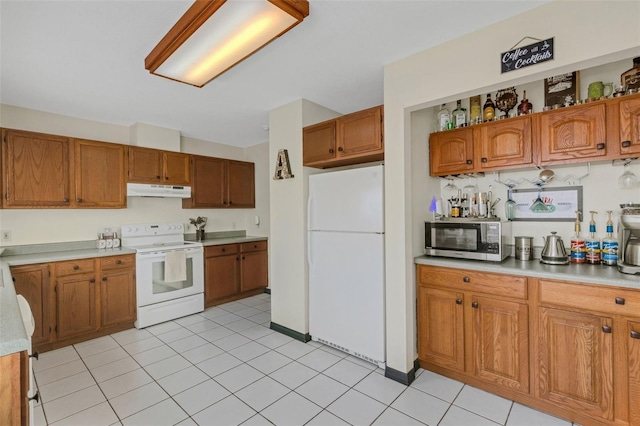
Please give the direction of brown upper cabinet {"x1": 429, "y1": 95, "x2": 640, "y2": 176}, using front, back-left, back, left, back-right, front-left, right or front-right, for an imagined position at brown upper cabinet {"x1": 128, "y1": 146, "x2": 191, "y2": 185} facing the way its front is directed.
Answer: front

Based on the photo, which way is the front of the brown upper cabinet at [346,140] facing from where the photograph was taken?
facing the viewer and to the left of the viewer

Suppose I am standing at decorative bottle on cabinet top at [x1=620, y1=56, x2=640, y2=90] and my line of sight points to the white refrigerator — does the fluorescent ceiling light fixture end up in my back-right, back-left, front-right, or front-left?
front-left

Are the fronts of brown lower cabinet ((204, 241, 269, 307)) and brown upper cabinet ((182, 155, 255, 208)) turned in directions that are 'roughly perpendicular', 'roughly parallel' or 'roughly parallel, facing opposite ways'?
roughly parallel

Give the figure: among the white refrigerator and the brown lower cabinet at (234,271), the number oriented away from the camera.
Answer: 0

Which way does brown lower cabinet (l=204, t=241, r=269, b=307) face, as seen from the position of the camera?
facing the viewer and to the right of the viewer

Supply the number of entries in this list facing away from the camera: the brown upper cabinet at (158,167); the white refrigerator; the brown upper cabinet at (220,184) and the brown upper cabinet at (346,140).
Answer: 0

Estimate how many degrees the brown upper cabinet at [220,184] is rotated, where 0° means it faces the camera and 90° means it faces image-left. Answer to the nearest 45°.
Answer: approximately 315°

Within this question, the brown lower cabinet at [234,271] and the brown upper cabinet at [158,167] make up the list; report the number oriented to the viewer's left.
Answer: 0

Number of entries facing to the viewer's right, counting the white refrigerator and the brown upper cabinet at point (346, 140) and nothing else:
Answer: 0

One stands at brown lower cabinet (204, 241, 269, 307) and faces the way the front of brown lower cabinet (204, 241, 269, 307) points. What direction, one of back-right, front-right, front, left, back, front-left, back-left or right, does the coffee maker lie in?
front

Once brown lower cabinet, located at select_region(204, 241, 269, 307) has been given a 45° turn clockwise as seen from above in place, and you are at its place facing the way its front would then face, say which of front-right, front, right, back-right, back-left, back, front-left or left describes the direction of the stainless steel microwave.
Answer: front-left

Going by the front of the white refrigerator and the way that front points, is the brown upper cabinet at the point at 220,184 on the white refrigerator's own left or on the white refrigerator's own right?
on the white refrigerator's own right
